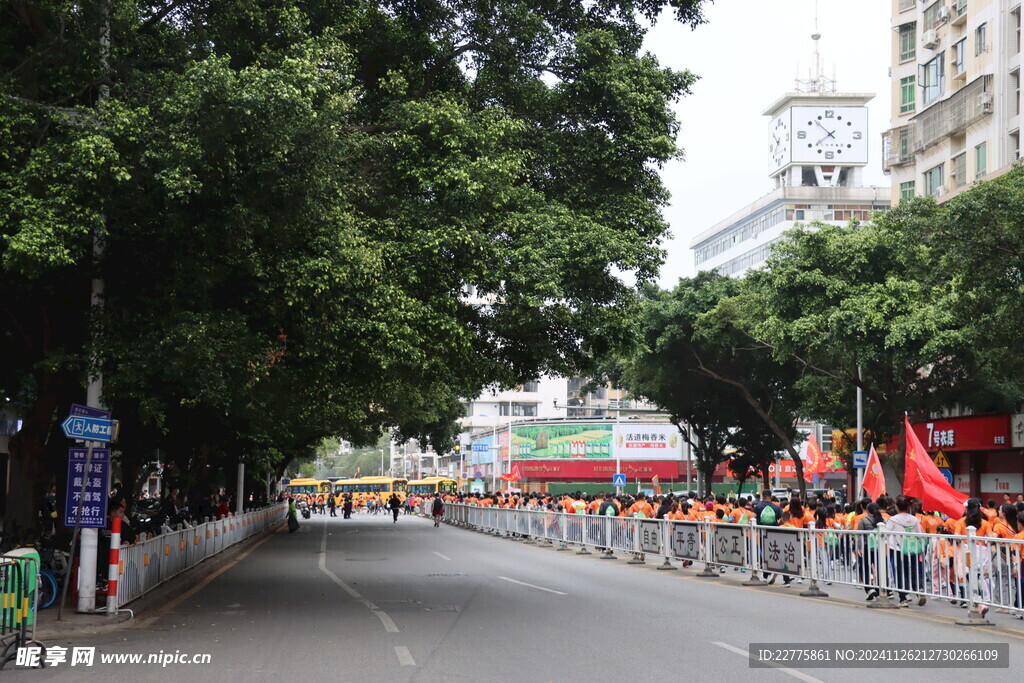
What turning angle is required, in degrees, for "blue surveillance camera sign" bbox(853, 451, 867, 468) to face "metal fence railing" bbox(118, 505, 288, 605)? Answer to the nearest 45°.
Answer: approximately 45° to its right

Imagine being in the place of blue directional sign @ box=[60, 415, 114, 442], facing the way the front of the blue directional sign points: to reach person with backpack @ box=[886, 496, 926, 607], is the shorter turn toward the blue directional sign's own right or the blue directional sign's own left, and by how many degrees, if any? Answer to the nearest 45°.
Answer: approximately 90° to the blue directional sign's own left

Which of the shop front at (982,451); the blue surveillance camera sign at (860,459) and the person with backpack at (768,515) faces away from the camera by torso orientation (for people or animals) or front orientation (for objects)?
the person with backpack

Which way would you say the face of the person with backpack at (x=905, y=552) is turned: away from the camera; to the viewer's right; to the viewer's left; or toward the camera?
away from the camera

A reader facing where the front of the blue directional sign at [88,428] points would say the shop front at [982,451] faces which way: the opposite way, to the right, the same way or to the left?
to the right

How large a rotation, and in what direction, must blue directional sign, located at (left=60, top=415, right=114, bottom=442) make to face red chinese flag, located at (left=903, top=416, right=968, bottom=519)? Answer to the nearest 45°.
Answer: approximately 90° to its left

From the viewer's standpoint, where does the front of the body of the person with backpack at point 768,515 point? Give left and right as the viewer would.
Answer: facing away from the viewer

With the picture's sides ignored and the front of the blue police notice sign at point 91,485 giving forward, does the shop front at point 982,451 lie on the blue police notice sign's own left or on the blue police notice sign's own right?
on the blue police notice sign's own left

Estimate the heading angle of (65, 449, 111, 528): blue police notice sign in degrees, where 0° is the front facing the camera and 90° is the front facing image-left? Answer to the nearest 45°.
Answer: approximately 0°

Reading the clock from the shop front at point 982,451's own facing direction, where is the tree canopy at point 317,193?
The tree canopy is roughly at 11 o'clock from the shop front.

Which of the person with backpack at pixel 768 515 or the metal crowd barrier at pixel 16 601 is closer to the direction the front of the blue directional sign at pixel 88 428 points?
the metal crowd barrier
